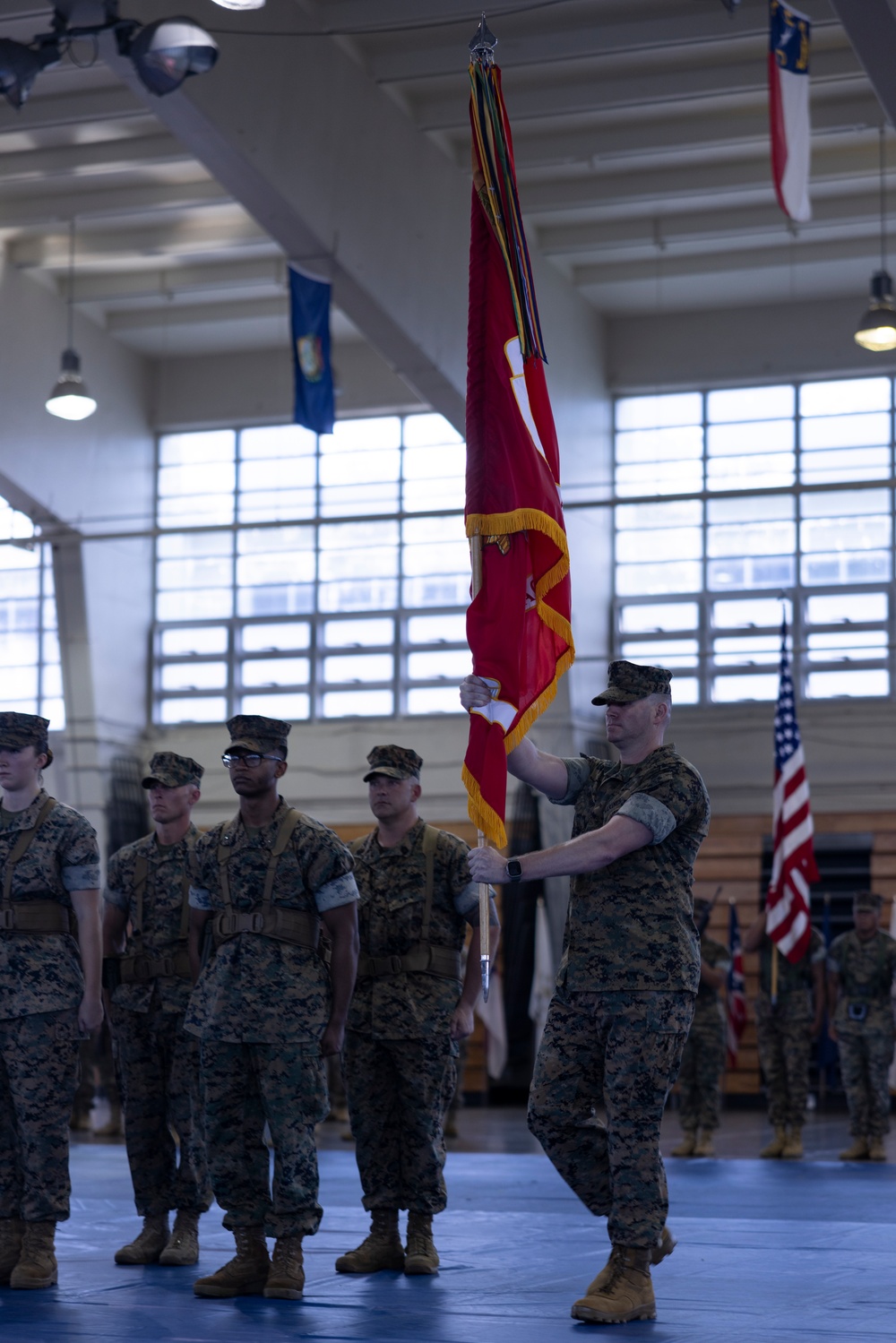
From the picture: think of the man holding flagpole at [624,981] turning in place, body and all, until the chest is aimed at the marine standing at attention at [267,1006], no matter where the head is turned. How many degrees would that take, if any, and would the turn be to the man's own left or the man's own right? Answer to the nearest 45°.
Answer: approximately 45° to the man's own right

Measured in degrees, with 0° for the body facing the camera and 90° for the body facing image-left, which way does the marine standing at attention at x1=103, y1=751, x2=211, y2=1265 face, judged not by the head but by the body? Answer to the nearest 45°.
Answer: approximately 45°

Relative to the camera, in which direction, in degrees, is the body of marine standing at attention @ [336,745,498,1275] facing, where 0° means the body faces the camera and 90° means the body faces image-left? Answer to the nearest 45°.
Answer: approximately 45°

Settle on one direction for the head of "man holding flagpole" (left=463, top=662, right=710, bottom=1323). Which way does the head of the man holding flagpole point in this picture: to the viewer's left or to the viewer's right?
to the viewer's left

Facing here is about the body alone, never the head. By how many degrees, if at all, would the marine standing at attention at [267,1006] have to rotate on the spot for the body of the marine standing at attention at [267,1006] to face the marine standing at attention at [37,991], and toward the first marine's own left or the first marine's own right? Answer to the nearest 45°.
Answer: approximately 45° to the first marine's own right

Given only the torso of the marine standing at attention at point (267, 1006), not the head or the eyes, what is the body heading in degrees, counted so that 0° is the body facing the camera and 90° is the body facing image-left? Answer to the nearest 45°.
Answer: approximately 45°
